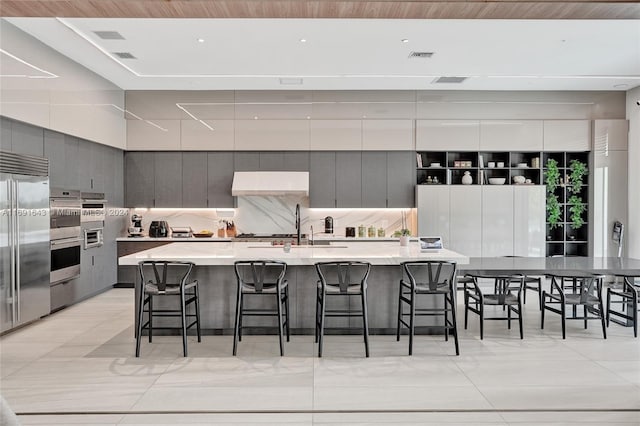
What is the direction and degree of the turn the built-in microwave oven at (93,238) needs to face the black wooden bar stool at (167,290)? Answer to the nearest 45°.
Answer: approximately 45° to its right

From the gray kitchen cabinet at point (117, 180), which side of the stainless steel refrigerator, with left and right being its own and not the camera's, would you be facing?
left

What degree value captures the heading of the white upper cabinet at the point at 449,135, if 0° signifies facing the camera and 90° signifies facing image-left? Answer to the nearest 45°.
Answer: approximately 0°

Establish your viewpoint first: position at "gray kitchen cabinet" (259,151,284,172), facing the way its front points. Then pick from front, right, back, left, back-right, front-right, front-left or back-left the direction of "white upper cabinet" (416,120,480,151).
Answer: left

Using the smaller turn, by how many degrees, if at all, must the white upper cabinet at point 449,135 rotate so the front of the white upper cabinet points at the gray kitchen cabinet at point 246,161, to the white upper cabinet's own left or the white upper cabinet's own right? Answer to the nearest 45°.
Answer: approximately 90° to the white upper cabinet's own right

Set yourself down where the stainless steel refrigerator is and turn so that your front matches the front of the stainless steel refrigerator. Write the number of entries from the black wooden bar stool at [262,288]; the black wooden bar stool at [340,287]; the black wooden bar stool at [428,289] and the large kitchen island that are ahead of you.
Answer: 4

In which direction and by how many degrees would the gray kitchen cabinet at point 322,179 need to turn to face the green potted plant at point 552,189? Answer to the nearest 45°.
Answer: approximately 90° to its left

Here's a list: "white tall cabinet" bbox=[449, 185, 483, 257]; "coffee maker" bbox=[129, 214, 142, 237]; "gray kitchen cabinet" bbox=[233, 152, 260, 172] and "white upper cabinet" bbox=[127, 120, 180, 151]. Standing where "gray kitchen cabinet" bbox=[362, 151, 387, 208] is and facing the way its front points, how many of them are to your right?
3

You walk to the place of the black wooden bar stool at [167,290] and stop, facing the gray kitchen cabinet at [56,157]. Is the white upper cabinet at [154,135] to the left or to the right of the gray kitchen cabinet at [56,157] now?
right

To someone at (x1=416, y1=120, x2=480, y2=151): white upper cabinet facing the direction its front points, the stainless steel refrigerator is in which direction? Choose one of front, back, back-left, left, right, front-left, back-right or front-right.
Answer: front-right

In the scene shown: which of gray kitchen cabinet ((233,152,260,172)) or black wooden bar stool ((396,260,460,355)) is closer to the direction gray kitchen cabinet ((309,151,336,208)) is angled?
the black wooden bar stool

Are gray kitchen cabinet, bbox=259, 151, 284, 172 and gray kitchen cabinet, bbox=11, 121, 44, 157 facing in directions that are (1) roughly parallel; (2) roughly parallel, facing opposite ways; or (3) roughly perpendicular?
roughly perpendicular

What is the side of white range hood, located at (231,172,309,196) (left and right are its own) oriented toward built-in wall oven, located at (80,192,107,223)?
right

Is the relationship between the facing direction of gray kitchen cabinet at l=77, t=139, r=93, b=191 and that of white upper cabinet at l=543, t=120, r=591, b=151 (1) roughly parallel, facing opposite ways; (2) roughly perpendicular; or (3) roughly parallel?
roughly perpendicular
